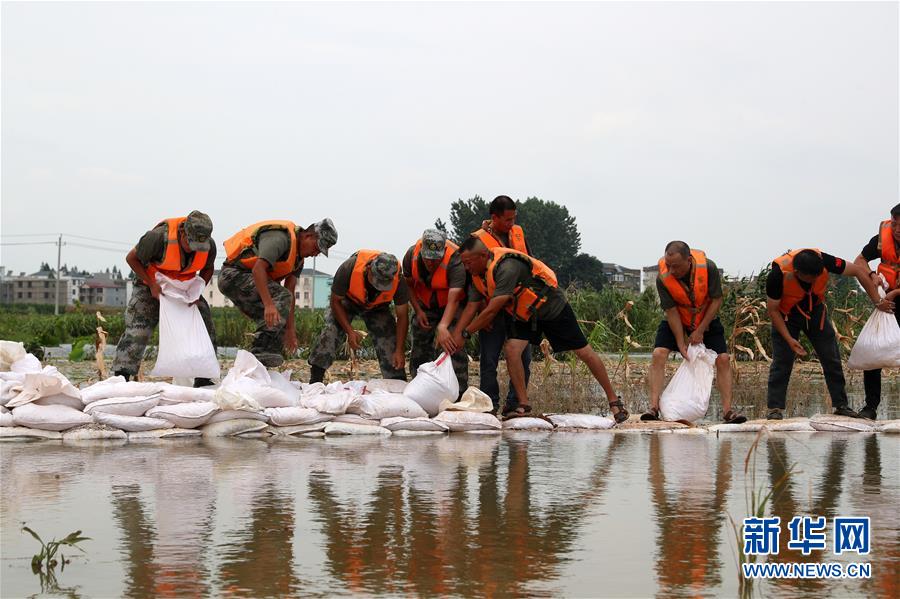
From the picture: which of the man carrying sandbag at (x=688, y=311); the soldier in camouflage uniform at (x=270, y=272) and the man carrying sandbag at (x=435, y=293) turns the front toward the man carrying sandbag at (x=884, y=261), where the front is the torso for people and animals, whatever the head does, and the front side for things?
the soldier in camouflage uniform

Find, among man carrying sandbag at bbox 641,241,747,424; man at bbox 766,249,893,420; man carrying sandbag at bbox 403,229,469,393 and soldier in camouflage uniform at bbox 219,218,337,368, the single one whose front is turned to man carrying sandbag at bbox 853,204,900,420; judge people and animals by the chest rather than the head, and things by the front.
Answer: the soldier in camouflage uniform

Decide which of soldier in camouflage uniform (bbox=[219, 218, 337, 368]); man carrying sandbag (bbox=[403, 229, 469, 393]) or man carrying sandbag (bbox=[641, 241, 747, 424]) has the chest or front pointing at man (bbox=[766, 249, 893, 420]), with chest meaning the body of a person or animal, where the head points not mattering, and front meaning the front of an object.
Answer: the soldier in camouflage uniform

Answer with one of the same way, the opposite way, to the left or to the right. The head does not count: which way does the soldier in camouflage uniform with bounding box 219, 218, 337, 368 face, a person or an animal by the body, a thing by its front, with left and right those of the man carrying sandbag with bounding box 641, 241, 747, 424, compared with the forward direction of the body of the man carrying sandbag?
to the left

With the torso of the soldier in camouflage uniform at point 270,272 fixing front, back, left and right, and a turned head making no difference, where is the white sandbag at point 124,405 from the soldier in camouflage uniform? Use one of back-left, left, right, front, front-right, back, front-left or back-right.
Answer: back-right

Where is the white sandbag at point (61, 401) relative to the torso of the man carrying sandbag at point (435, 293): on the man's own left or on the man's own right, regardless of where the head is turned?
on the man's own right

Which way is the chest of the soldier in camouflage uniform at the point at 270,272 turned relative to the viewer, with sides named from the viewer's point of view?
facing to the right of the viewer

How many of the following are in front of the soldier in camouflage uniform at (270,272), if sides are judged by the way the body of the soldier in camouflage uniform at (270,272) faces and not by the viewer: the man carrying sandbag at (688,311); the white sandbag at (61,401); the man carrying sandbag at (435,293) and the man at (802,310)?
3

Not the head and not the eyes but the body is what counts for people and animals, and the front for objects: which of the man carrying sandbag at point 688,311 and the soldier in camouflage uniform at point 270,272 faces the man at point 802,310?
the soldier in camouflage uniform

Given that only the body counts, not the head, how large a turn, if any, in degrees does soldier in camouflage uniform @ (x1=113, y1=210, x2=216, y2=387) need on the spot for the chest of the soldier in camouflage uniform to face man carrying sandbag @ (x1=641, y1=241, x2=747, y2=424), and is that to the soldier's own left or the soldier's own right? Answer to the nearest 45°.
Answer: approximately 45° to the soldier's own left

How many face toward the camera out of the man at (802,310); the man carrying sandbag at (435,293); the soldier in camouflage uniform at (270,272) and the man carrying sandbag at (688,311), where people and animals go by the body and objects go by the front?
3

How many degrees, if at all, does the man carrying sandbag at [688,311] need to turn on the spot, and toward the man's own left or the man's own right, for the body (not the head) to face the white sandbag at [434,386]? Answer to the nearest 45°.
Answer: approximately 90° to the man's own right

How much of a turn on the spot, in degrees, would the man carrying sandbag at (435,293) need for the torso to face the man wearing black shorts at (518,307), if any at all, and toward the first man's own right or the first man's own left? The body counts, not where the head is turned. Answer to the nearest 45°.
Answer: approximately 45° to the first man's own left

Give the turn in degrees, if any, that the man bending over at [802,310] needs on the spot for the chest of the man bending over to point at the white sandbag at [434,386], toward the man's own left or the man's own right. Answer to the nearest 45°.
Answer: approximately 45° to the man's own right
